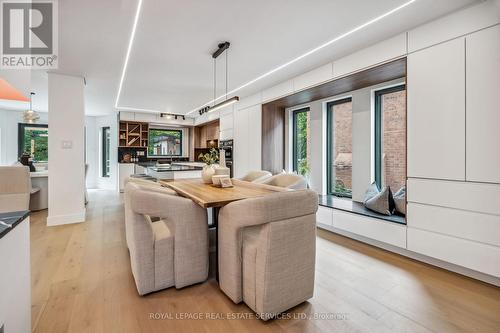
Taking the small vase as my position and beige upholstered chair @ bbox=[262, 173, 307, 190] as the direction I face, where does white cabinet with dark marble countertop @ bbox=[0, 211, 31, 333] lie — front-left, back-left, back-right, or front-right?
back-right

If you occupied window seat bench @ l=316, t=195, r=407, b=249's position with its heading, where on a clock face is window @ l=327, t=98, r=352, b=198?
The window is roughly at 4 o'clock from the window seat bench.

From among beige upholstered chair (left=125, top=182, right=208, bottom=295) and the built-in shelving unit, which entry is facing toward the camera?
the built-in shelving unit

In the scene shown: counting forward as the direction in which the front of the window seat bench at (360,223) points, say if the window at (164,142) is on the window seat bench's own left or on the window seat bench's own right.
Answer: on the window seat bench's own right

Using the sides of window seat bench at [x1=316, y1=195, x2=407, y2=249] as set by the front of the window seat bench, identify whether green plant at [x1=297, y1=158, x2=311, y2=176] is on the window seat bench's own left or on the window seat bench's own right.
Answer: on the window seat bench's own right

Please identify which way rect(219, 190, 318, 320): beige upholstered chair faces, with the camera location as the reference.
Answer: facing away from the viewer and to the left of the viewer

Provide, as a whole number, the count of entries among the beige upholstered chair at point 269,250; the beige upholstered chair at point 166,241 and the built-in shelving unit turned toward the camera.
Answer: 1

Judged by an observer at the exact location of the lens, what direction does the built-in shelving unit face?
facing the viewer

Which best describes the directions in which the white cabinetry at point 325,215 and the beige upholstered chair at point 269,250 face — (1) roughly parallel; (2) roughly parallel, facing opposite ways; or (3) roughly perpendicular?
roughly perpendicular

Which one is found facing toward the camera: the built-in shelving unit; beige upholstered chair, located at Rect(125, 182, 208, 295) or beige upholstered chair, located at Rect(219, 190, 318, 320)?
the built-in shelving unit

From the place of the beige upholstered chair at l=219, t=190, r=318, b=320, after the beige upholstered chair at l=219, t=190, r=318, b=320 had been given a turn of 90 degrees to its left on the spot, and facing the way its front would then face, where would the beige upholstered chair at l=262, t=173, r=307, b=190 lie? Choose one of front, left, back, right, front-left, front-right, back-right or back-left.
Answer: back-right

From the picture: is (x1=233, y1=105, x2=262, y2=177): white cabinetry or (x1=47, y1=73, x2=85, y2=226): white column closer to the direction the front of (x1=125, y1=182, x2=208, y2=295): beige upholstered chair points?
the white cabinetry

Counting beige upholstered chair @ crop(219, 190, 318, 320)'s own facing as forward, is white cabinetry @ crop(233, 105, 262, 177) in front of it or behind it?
in front

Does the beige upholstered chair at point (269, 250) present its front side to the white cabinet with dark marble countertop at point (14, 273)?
no

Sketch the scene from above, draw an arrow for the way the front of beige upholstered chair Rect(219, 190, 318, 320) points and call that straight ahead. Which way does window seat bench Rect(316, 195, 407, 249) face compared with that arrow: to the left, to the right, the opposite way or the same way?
to the left

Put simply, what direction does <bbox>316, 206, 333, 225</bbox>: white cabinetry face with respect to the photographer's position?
facing the viewer and to the left of the viewer
